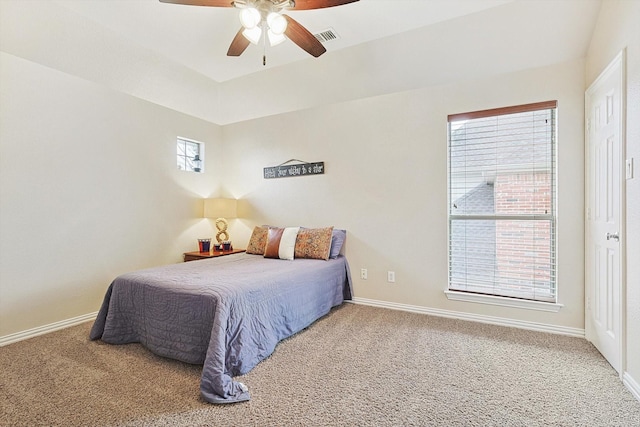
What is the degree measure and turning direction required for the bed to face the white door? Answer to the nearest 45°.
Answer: approximately 135° to its left

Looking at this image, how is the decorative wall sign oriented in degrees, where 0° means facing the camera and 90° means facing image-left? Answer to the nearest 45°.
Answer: approximately 45°

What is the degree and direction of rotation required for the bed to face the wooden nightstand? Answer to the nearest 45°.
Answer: approximately 135° to its right

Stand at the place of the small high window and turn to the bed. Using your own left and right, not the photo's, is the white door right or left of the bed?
left

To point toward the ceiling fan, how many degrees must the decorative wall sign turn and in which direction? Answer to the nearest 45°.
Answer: approximately 45° to its left
